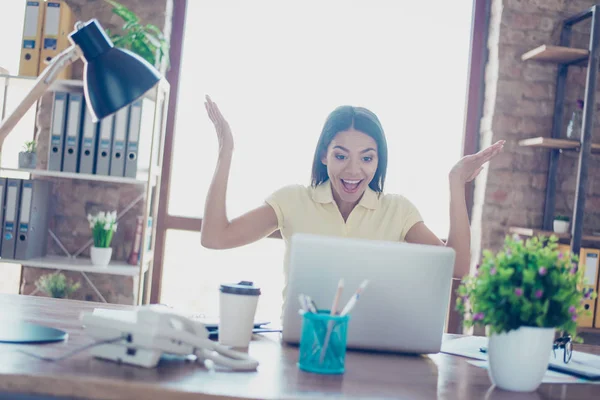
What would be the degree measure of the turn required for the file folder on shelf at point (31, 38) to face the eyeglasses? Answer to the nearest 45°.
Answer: approximately 45° to its left

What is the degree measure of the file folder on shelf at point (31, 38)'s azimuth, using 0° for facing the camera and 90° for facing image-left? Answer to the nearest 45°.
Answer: approximately 0°

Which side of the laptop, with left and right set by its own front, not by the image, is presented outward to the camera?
back

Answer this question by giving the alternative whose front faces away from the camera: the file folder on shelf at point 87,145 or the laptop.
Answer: the laptop

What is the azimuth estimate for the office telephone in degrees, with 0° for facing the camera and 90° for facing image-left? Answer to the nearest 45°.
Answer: approximately 225°

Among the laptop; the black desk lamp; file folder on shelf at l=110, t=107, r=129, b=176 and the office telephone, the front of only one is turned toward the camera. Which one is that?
the file folder on shelf
